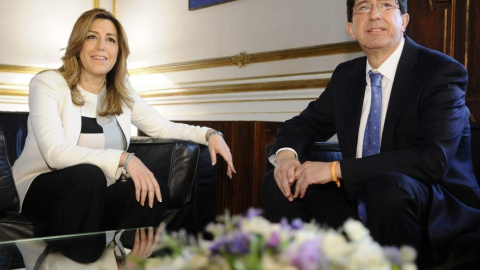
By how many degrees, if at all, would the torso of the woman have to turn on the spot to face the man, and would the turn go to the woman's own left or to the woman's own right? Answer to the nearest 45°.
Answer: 0° — they already face them

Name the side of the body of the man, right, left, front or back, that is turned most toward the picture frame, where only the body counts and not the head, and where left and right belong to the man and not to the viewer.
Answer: right

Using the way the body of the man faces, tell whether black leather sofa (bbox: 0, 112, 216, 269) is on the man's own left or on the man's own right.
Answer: on the man's own right

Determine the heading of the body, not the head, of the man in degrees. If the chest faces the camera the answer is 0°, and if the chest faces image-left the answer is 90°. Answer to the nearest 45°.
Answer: approximately 45°

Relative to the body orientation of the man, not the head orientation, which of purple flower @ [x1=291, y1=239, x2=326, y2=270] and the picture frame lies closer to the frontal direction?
the purple flower

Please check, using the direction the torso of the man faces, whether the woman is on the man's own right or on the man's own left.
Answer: on the man's own right
